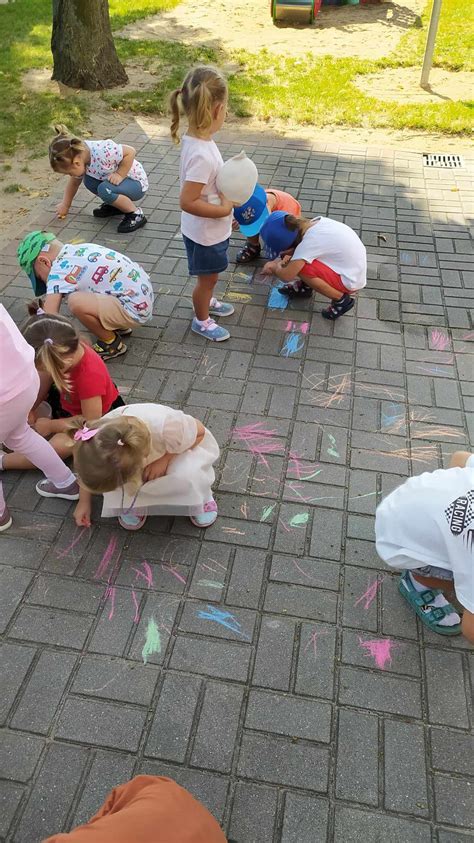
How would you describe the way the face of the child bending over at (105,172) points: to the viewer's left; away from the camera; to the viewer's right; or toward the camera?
to the viewer's left

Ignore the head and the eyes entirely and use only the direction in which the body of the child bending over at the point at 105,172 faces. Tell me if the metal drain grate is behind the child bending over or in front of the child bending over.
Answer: behind

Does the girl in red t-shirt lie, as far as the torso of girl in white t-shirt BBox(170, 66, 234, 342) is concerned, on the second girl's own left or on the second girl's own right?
on the second girl's own right

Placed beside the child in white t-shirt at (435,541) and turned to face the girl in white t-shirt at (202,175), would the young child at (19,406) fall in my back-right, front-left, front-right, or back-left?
front-left

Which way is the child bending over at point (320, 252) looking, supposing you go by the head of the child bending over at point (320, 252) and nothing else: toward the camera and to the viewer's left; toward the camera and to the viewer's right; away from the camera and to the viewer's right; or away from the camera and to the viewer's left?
toward the camera and to the viewer's left

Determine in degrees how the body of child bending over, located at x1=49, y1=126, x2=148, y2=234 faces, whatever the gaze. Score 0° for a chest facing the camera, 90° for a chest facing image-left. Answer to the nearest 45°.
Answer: approximately 45°

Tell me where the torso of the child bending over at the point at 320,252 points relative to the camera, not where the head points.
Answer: to the viewer's left

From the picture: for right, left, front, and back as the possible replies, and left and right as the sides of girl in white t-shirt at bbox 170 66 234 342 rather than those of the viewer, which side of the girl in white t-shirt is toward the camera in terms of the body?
right

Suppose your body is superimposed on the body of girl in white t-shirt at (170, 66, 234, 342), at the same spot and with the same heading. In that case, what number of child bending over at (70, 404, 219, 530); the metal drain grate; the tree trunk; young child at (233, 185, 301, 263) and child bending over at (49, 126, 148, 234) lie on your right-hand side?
1

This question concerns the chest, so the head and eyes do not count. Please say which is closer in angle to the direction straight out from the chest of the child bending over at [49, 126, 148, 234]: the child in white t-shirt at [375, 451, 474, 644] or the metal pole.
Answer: the child in white t-shirt

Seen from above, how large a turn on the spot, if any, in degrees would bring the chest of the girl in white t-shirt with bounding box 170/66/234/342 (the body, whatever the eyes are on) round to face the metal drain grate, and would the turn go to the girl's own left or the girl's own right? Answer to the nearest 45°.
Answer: approximately 45° to the girl's own left
